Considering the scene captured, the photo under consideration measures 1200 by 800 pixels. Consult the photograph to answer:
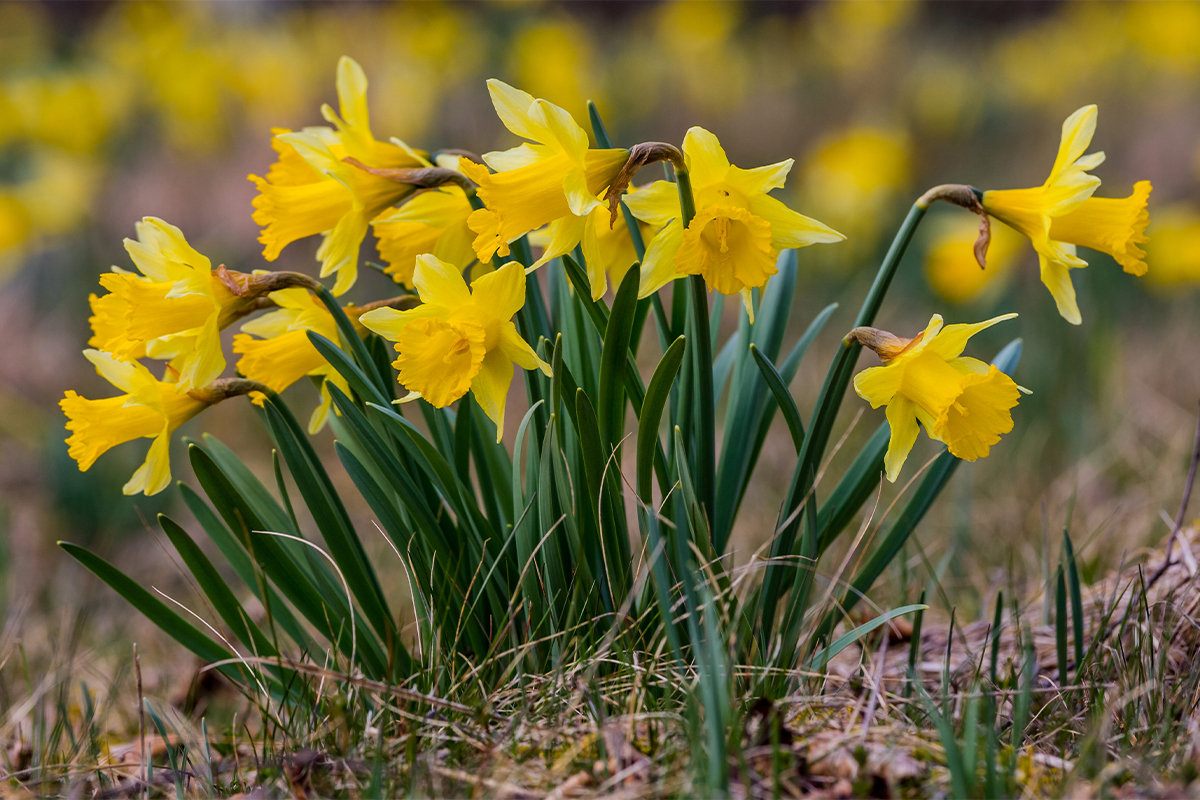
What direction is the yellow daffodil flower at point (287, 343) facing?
to the viewer's left

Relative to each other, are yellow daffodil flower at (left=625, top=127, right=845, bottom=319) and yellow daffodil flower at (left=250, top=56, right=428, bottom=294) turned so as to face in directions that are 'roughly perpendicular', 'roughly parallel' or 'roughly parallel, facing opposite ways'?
roughly perpendicular

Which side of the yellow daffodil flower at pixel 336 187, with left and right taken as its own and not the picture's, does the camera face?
left

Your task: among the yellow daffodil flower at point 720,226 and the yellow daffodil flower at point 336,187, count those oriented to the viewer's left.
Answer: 1

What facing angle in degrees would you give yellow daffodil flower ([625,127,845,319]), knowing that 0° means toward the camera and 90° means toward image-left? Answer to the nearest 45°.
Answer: approximately 0°

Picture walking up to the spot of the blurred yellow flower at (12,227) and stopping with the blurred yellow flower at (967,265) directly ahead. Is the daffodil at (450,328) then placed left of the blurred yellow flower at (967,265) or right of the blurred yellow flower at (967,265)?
right
